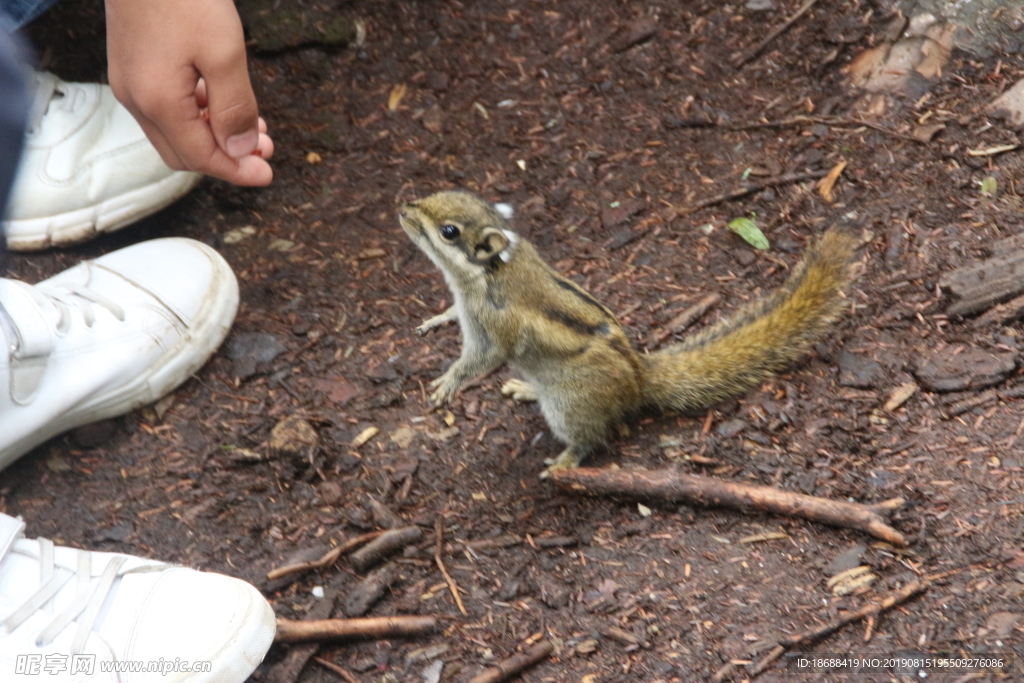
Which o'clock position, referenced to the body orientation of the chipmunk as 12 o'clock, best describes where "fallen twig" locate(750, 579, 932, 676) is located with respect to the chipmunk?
The fallen twig is roughly at 8 o'clock from the chipmunk.

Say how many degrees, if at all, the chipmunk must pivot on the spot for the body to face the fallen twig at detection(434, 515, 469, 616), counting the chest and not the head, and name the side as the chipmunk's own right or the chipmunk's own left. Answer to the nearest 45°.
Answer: approximately 45° to the chipmunk's own left

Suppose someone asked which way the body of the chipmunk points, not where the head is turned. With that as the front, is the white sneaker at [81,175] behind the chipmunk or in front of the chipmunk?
in front

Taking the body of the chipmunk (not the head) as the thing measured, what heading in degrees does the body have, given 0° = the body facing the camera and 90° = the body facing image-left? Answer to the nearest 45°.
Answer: approximately 90°

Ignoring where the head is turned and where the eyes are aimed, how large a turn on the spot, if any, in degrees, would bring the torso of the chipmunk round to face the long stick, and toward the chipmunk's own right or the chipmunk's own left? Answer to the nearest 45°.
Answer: approximately 135° to the chipmunk's own left

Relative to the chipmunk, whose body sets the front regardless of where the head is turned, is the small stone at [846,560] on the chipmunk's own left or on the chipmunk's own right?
on the chipmunk's own left

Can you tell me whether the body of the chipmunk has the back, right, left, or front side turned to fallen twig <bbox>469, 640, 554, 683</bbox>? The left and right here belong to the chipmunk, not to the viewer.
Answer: left

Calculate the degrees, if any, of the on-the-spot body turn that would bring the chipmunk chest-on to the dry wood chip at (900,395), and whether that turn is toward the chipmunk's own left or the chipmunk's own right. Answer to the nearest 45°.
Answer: approximately 180°

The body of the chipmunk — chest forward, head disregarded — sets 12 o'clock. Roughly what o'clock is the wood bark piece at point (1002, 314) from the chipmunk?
The wood bark piece is roughly at 6 o'clock from the chipmunk.

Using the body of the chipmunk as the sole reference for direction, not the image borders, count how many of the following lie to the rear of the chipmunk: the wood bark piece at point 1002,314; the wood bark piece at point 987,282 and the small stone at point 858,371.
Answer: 3

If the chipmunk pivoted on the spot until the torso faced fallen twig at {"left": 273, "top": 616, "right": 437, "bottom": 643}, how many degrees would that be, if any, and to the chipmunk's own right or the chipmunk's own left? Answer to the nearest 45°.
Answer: approximately 45° to the chipmunk's own left

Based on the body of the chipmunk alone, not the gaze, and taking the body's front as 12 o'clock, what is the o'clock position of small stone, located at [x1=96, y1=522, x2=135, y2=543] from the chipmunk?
The small stone is roughly at 11 o'clock from the chipmunk.

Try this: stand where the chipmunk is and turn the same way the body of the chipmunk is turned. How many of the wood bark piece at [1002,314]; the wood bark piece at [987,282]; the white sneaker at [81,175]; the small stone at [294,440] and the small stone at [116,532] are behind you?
2

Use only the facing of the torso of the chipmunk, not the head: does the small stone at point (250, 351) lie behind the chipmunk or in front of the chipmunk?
in front

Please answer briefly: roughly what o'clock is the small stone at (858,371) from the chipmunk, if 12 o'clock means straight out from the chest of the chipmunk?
The small stone is roughly at 6 o'clock from the chipmunk.
